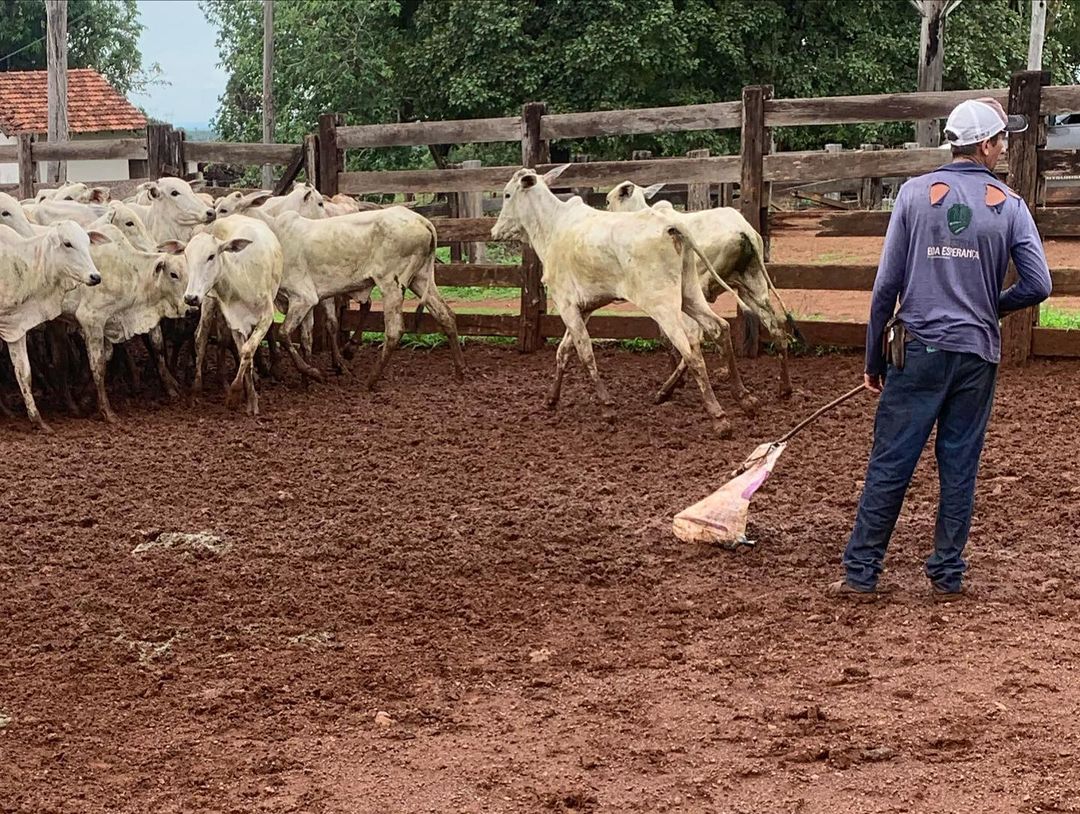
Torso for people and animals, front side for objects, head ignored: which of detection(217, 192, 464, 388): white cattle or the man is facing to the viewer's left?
the white cattle

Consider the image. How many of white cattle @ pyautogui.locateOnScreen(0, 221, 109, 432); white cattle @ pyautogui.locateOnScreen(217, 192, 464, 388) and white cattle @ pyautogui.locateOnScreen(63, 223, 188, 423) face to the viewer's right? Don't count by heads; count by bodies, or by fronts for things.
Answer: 2

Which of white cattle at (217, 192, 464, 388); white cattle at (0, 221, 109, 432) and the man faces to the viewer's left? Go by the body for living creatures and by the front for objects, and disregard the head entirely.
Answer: white cattle at (217, 192, 464, 388)

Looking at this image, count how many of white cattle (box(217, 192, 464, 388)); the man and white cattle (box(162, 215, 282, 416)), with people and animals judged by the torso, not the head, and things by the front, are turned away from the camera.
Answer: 1

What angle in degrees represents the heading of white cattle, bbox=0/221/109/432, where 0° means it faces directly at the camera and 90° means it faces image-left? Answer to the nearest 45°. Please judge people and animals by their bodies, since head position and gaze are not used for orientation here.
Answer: approximately 270°

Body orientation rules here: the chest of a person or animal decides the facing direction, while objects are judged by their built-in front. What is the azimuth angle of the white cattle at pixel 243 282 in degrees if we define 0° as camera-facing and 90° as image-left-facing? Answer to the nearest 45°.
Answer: approximately 45°

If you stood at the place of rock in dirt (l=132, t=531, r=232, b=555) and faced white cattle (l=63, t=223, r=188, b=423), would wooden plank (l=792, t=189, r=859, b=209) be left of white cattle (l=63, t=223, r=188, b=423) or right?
right

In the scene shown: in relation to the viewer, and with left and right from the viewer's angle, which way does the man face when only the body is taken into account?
facing away from the viewer

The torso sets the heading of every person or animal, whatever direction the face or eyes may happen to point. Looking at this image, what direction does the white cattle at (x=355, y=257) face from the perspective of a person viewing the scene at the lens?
facing to the left of the viewer

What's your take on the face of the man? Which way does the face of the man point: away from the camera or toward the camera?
away from the camera

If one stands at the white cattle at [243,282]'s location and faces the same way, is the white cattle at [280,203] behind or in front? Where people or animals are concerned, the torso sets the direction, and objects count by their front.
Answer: behind
